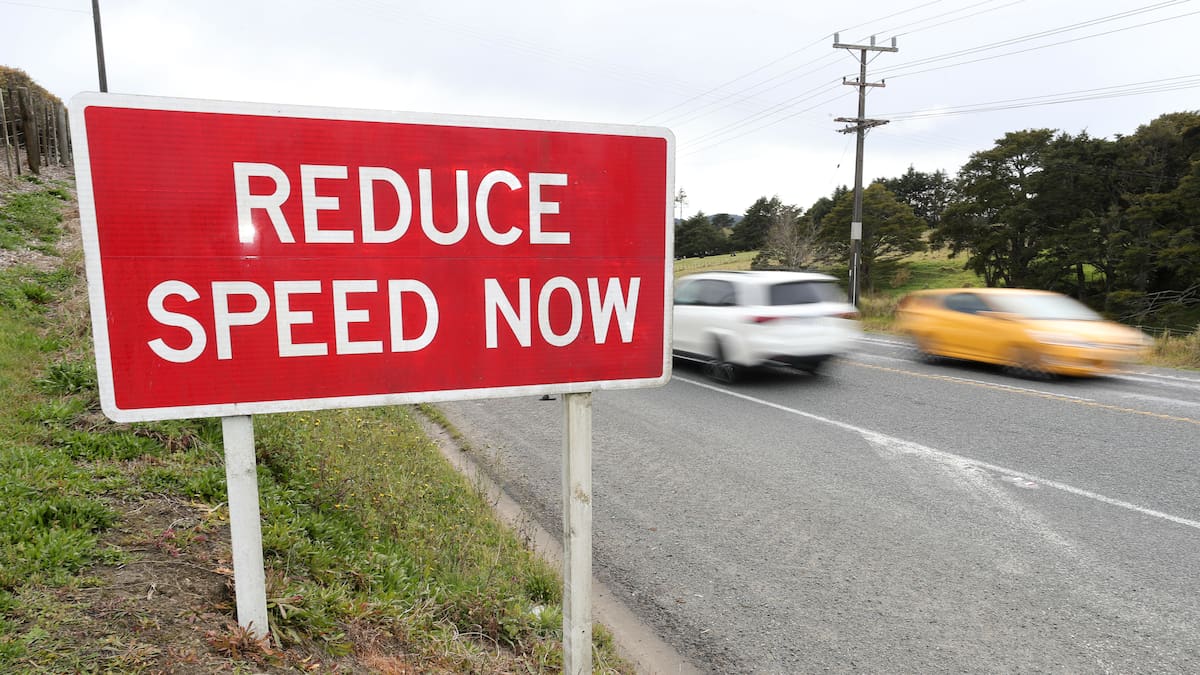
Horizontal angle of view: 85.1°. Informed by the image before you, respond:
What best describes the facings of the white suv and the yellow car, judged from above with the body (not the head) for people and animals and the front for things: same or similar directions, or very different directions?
very different directions

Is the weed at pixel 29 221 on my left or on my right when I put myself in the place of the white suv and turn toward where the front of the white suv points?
on my left

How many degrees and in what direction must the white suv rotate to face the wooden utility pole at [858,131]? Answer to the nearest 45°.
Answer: approximately 45° to its right

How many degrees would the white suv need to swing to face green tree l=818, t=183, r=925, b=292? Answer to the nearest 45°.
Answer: approximately 45° to its right

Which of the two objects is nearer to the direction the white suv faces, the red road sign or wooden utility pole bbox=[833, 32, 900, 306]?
the wooden utility pole

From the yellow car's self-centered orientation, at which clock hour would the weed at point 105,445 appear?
The weed is roughly at 2 o'clock from the yellow car.

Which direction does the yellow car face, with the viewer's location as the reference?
facing the viewer and to the right of the viewer

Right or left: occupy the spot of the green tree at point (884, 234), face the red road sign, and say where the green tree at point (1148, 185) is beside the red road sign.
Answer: left

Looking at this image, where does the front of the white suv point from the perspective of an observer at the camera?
facing away from the viewer and to the left of the viewer

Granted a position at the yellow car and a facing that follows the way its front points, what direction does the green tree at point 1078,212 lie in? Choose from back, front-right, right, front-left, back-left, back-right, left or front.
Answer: back-left

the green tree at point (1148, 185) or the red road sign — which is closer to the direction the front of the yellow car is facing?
the red road sign
